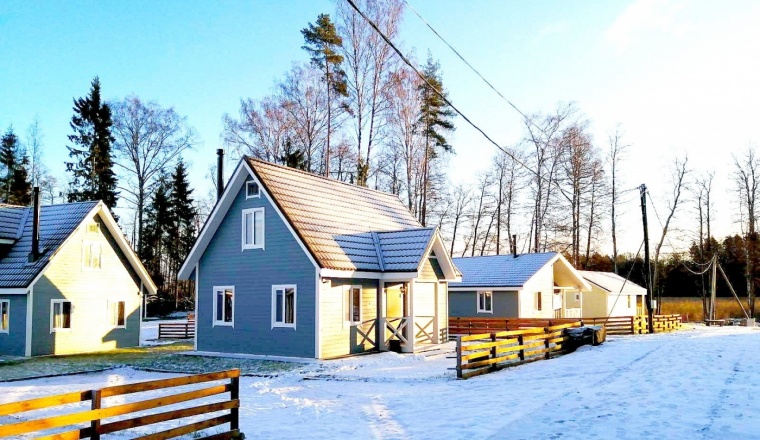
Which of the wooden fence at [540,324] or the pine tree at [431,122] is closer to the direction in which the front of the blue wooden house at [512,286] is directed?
the wooden fence

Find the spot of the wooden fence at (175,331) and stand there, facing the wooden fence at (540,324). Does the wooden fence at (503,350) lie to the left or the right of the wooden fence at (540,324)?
right

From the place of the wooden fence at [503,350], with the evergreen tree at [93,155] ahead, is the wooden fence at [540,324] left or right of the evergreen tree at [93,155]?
right

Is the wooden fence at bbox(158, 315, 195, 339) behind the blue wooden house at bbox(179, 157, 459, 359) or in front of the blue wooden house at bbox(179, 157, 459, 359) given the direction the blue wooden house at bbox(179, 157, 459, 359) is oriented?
behind

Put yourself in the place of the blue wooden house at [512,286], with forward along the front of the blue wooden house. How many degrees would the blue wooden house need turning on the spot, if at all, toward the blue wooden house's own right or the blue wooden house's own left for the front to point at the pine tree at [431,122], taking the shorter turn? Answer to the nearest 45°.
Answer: approximately 180°

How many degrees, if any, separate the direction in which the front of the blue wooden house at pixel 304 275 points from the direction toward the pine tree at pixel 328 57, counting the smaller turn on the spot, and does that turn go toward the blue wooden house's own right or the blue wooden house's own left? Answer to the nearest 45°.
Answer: approximately 135° to the blue wooden house's own left

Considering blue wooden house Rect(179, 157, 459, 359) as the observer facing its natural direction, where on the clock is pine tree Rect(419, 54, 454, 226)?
The pine tree is roughly at 8 o'clock from the blue wooden house.

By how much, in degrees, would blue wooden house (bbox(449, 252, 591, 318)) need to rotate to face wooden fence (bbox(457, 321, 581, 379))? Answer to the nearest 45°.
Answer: approximately 45° to its right

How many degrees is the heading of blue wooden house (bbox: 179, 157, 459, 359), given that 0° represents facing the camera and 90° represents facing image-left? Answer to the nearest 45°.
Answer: approximately 315°

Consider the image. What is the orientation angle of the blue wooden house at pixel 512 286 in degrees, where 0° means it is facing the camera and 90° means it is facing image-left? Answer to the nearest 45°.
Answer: approximately 315°
